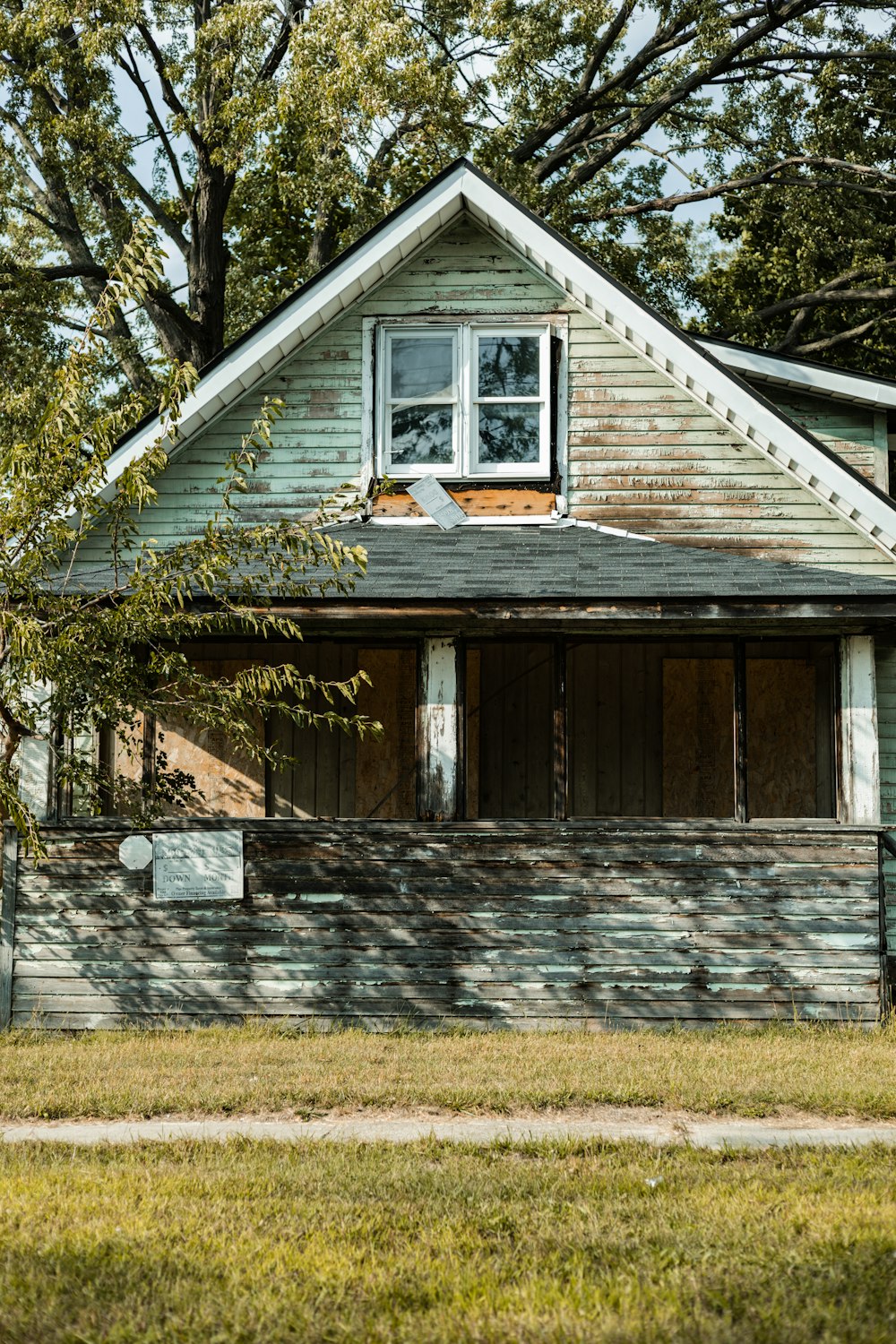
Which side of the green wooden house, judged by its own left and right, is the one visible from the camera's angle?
front

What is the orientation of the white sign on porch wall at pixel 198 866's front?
toward the camera

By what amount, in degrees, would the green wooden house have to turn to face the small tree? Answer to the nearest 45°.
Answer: approximately 45° to its right

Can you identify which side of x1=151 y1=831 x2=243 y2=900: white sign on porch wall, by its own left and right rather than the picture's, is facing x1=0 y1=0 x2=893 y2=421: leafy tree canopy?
back

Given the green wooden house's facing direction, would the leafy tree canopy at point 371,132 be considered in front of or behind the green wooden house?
behind

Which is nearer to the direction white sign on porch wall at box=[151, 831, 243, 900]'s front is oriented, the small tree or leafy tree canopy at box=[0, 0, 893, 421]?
the small tree

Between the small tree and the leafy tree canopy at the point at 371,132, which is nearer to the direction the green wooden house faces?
the small tree
